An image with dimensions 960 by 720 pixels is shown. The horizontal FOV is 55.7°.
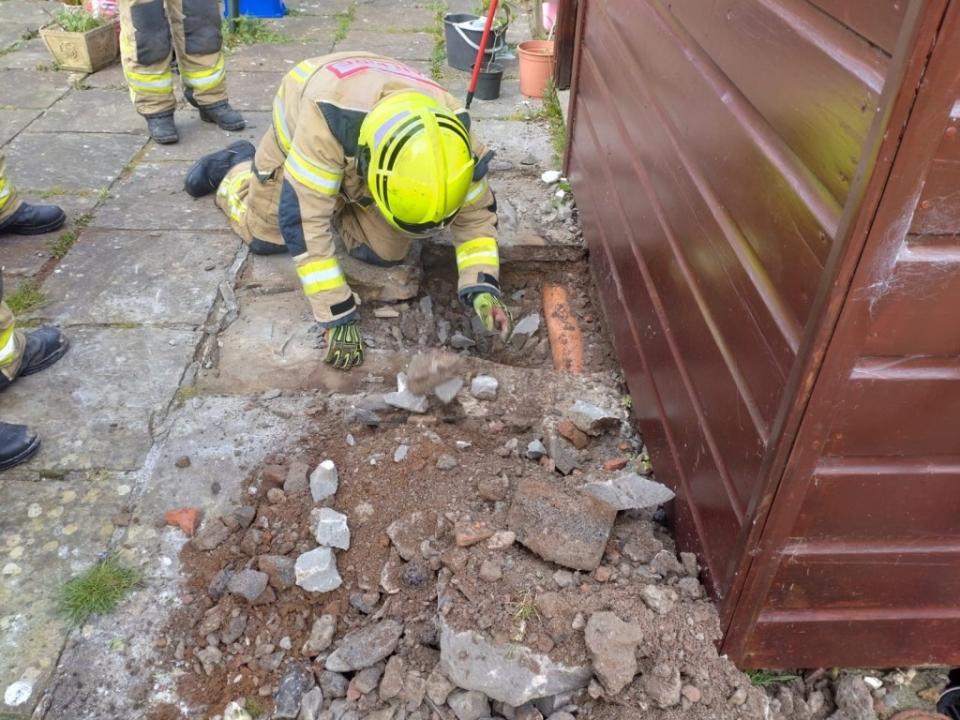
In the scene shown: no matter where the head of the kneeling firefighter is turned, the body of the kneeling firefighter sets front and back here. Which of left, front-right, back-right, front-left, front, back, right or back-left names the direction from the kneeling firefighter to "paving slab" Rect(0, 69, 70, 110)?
back

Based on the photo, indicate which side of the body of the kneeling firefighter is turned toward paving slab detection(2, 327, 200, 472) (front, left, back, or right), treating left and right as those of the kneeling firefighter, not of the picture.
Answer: right

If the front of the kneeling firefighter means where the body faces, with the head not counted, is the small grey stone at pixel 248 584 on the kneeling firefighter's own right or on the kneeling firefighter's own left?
on the kneeling firefighter's own right

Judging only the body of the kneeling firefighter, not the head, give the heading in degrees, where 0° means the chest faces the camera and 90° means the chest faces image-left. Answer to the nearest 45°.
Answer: approximately 315°

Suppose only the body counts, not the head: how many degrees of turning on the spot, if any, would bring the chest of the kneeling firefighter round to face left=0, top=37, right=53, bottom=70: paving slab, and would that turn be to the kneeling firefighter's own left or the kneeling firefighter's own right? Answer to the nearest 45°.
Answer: approximately 180°

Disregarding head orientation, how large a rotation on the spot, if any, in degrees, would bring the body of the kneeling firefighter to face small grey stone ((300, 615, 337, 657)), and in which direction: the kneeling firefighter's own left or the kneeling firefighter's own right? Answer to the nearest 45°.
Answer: approximately 45° to the kneeling firefighter's own right

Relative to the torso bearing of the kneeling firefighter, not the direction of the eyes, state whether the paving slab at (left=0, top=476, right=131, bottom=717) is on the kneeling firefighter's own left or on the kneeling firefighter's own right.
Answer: on the kneeling firefighter's own right

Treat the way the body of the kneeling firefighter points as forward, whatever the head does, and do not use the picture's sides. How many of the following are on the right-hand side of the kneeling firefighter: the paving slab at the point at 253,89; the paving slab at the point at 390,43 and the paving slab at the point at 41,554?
1

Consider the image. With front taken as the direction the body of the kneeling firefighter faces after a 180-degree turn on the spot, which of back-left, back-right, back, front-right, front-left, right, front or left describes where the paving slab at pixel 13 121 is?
front

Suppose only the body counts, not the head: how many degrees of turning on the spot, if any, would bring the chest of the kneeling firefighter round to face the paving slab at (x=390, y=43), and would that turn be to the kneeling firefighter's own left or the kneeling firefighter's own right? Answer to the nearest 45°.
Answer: approximately 135° to the kneeling firefighter's own left

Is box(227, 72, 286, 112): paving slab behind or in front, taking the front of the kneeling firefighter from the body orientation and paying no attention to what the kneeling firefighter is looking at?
behind

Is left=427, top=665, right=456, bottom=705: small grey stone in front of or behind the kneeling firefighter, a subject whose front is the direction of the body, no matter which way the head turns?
in front

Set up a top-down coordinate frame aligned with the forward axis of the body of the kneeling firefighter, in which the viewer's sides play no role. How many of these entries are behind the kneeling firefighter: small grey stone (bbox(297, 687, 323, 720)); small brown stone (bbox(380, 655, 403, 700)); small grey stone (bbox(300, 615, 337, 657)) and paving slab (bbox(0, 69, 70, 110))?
1

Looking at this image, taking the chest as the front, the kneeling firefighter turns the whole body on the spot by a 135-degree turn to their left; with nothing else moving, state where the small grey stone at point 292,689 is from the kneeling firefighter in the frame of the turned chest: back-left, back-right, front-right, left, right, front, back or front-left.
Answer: back

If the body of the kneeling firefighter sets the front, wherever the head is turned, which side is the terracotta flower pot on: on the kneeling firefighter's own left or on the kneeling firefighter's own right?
on the kneeling firefighter's own left

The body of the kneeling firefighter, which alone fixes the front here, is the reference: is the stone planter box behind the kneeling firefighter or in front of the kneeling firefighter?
behind
